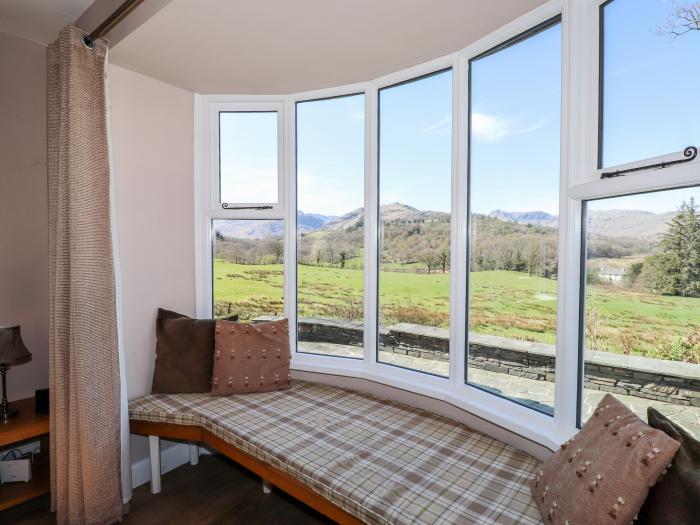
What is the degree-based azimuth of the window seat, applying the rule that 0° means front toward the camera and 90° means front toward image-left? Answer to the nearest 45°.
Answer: approximately 45°

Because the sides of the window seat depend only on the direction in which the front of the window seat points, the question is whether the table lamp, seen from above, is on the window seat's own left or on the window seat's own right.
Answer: on the window seat's own right

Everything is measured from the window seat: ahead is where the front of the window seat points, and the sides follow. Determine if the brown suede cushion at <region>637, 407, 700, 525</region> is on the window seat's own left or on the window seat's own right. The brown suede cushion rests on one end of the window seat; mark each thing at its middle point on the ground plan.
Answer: on the window seat's own left

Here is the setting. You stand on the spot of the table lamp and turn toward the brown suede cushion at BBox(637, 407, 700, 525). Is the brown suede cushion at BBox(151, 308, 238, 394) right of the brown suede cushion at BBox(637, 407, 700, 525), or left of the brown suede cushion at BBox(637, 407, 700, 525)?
left

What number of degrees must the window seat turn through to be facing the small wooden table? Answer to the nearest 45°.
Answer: approximately 45° to its right

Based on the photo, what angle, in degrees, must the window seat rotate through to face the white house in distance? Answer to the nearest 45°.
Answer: approximately 135° to its left

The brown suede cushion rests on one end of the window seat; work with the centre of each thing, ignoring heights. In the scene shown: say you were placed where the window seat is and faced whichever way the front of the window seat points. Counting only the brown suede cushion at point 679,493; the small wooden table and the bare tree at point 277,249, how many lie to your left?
1

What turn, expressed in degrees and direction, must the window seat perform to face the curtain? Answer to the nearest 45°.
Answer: approximately 45° to its right

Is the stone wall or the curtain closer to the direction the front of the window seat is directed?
the curtain
